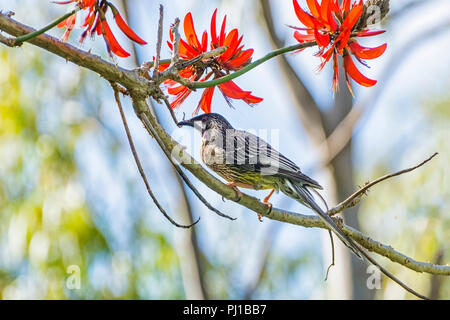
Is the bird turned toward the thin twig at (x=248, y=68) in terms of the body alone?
no

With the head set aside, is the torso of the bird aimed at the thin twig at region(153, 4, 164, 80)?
yes

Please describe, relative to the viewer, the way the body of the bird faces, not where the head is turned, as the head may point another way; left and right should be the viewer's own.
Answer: facing to the left of the viewer
